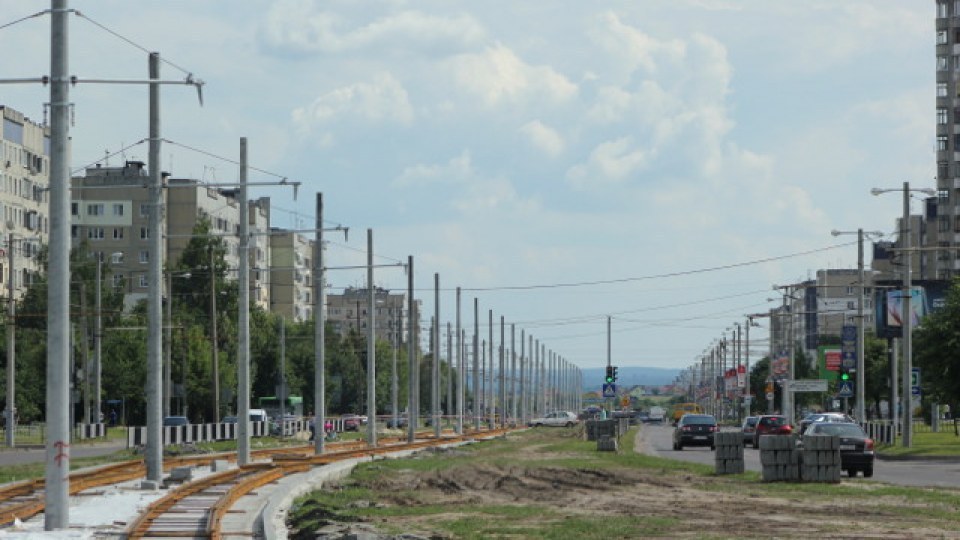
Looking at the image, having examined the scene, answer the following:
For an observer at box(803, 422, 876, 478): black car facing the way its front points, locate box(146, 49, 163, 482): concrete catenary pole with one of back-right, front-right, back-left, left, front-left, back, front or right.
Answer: back-left

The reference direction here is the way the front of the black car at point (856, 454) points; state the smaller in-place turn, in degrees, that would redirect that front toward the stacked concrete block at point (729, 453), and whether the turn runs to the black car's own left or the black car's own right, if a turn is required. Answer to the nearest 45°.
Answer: approximately 90° to the black car's own left

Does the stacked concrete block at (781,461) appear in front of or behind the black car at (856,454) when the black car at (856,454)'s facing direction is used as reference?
behind

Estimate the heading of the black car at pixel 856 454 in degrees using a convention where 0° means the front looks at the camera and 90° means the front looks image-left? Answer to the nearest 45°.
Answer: approximately 180°

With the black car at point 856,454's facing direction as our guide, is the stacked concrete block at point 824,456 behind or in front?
behind

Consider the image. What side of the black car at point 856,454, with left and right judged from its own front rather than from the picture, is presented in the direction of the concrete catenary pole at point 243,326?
left

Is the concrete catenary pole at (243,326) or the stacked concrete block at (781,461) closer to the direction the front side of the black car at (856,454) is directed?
the concrete catenary pole

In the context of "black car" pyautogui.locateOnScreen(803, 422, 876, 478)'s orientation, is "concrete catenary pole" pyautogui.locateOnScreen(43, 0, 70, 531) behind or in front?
behind
